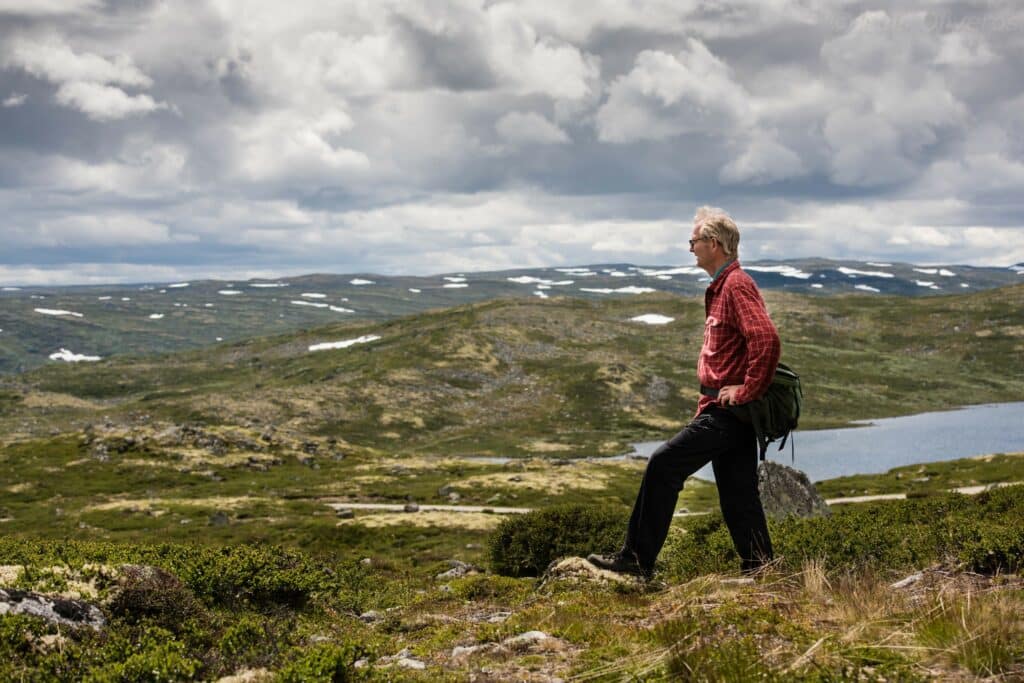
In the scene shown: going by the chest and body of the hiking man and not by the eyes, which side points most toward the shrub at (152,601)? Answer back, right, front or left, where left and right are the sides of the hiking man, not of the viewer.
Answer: front

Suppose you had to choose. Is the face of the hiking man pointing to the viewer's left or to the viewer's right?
to the viewer's left

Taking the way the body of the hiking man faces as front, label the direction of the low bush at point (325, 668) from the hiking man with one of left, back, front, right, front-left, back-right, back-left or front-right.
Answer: front-left

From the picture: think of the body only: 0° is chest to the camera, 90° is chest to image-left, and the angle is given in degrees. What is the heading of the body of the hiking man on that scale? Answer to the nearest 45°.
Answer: approximately 90°

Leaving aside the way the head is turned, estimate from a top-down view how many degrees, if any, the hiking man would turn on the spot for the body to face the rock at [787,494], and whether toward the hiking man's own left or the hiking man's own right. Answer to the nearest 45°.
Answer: approximately 90° to the hiking man's own right

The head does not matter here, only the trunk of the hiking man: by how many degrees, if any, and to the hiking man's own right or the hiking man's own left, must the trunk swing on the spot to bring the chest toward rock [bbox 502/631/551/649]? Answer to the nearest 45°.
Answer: approximately 45° to the hiking man's own left

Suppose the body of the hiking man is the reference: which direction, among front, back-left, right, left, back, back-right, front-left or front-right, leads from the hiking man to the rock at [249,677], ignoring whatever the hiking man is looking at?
front-left

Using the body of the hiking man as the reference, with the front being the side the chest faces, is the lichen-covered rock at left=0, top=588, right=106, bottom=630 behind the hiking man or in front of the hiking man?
in front

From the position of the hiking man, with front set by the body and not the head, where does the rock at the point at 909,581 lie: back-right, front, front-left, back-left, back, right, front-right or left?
back
